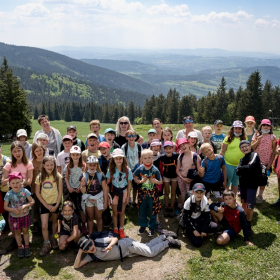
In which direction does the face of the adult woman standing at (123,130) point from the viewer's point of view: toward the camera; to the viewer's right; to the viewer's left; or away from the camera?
toward the camera

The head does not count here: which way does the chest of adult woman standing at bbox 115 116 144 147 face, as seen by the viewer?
toward the camera

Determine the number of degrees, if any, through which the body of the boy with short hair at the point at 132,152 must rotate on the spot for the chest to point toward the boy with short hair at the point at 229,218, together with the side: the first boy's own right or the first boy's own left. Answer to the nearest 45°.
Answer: approximately 45° to the first boy's own left

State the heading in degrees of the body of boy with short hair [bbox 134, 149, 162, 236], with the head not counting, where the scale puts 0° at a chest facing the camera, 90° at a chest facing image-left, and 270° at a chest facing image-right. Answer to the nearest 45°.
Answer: approximately 0°

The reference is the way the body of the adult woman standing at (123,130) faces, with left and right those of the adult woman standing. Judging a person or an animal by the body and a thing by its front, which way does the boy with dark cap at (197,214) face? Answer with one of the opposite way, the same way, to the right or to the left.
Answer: the same way

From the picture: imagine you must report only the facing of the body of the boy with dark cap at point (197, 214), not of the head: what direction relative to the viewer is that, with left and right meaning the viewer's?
facing the viewer

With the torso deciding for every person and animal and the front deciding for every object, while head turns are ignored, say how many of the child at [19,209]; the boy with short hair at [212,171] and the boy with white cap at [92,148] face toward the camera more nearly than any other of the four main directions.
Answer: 3

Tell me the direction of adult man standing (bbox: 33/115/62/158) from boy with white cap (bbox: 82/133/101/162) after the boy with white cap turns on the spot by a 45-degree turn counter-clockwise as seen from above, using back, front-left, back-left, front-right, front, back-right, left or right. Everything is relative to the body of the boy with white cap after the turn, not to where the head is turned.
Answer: back

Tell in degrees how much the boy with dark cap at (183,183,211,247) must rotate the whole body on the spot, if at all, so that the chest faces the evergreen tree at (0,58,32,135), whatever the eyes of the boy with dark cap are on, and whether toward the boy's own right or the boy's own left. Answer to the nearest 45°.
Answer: approximately 135° to the boy's own right

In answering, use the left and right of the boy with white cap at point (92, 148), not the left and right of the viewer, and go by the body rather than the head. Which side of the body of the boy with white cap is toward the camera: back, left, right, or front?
front

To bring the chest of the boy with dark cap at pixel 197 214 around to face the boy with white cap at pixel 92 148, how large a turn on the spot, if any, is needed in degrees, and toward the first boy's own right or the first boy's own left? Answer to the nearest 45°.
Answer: approximately 90° to the first boy's own right

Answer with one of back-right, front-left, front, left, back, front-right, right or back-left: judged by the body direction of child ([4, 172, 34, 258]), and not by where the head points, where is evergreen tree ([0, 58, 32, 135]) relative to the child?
back

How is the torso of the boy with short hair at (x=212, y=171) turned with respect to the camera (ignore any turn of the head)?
toward the camera

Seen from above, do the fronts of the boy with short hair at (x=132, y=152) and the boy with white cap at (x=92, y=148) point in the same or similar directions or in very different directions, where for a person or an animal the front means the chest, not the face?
same or similar directions
